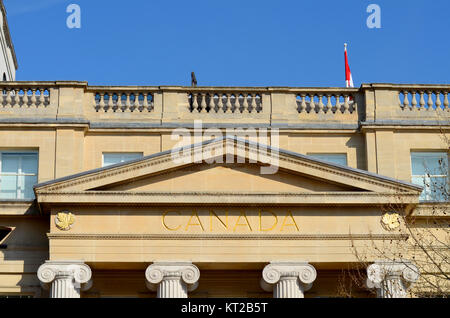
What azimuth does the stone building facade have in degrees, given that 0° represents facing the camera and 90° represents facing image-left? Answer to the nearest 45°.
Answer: approximately 0°
